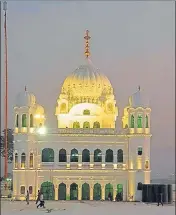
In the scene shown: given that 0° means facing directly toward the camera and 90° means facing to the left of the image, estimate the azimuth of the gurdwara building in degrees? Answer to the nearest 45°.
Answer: approximately 0°
